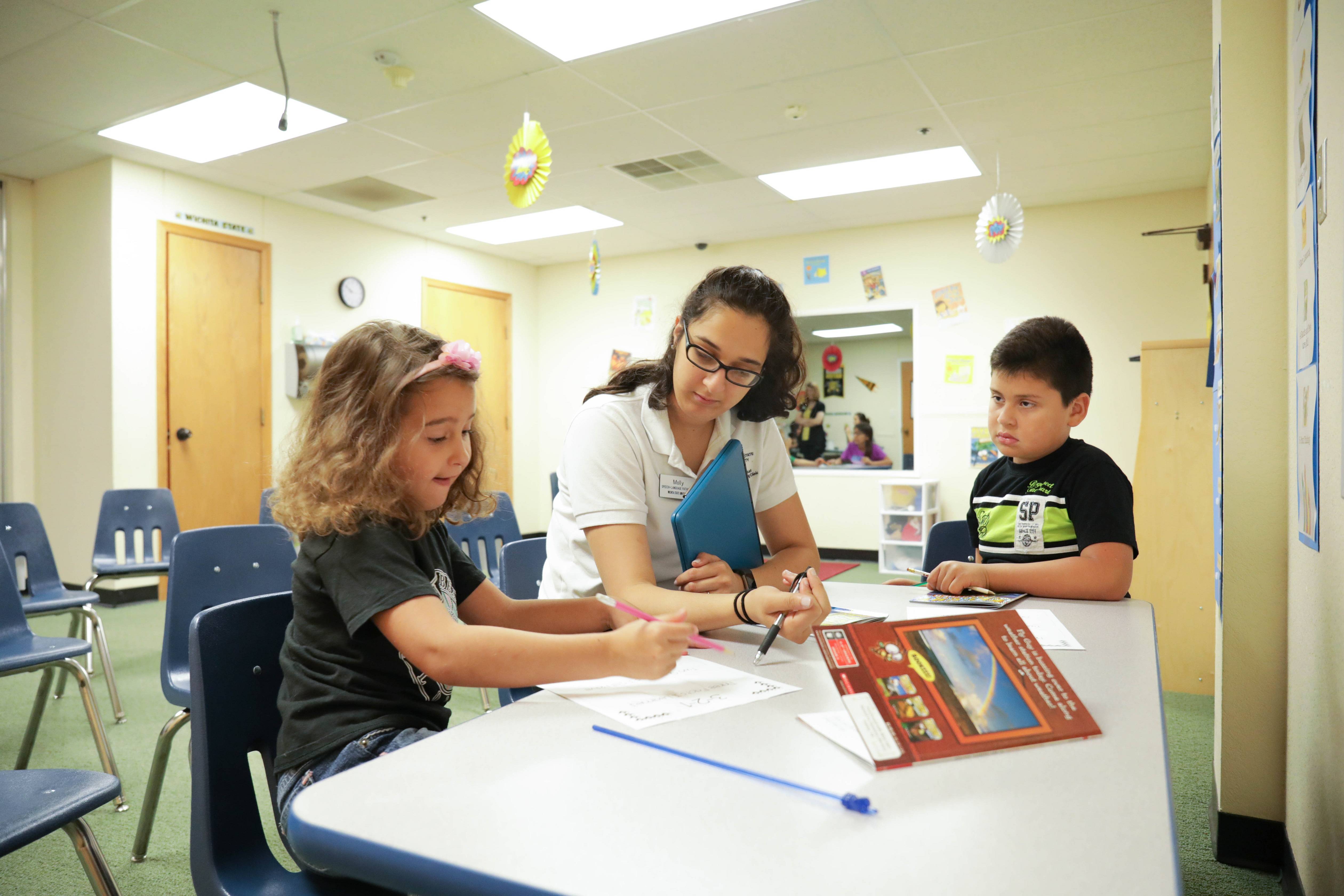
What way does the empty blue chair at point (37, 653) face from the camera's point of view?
to the viewer's right

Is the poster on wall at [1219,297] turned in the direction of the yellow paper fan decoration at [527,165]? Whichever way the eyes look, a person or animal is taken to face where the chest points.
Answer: yes

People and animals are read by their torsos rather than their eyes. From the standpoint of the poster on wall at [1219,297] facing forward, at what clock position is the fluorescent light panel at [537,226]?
The fluorescent light panel is roughly at 1 o'clock from the poster on wall.

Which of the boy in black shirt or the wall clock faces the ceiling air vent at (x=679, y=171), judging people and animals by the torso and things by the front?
the wall clock

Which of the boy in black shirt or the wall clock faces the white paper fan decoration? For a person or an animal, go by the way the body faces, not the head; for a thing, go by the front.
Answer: the wall clock

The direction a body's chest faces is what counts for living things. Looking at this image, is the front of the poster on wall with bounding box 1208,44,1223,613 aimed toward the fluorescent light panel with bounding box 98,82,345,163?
yes

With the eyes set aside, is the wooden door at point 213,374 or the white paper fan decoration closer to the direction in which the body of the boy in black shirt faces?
the wooden door

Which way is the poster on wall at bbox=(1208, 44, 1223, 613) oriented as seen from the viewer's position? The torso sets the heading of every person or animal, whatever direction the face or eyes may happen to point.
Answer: to the viewer's left

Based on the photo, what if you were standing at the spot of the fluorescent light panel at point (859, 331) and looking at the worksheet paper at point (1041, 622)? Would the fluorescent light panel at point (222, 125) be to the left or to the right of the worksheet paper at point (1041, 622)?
right

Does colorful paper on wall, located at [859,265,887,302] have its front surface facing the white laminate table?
yes

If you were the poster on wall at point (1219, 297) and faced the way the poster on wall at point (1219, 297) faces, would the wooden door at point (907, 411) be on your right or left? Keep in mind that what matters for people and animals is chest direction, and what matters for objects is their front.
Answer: on your right

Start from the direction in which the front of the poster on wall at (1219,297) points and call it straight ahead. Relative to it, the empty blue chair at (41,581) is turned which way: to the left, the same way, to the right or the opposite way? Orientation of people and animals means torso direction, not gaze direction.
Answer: the opposite way

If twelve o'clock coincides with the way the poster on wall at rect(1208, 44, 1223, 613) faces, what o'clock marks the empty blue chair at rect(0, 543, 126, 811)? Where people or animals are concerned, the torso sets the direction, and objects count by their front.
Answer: The empty blue chair is roughly at 11 o'clock from the poster on wall.

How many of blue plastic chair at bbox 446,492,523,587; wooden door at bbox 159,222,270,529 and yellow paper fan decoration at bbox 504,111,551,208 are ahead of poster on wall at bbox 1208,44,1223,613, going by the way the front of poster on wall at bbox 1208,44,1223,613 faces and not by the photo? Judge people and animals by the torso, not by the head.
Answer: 3

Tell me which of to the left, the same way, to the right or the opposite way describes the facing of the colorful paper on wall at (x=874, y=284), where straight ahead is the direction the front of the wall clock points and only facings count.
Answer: to the right
